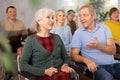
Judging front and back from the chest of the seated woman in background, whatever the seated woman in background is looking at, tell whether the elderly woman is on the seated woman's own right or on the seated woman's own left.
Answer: on the seated woman's own right

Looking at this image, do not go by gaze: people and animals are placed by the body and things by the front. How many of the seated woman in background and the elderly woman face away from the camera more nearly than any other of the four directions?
0

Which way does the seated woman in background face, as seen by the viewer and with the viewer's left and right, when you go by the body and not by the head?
facing the viewer and to the right of the viewer

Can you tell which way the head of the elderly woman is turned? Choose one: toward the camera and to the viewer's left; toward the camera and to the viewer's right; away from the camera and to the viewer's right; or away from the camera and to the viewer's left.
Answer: toward the camera and to the viewer's right

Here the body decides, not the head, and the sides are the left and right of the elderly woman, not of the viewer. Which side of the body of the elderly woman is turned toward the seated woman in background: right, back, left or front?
left

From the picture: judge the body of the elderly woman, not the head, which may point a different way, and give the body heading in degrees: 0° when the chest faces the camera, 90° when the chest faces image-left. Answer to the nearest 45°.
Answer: approximately 315°
